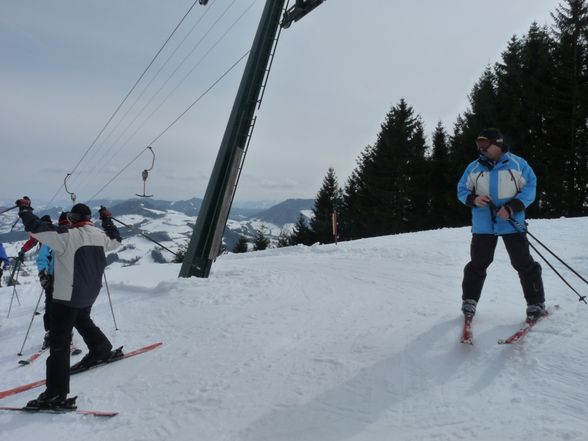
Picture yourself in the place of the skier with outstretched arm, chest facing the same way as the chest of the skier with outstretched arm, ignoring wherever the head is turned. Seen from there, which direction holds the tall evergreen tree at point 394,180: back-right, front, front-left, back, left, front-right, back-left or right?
right

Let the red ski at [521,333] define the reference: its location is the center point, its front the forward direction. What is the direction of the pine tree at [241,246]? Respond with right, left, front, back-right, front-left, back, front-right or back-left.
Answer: right

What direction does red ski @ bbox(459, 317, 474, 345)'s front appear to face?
toward the camera

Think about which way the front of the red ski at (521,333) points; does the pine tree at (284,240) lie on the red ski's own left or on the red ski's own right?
on the red ski's own right

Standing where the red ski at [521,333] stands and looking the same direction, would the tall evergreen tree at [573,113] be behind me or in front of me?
behind

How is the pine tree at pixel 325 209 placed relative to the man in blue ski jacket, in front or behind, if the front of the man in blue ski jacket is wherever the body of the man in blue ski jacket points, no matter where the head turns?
behind

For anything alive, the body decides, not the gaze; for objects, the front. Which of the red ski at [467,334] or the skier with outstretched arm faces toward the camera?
the red ski

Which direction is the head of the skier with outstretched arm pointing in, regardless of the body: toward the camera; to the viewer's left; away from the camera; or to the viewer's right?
away from the camera

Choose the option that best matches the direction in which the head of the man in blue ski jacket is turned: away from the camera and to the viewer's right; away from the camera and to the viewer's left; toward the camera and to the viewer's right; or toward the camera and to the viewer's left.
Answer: toward the camera and to the viewer's left

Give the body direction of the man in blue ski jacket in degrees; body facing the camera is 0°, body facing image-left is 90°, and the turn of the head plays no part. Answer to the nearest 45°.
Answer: approximately 0°

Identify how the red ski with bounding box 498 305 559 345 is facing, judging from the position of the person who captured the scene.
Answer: facing the viewer and to the left of the viewer

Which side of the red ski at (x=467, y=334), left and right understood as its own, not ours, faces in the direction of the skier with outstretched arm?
right

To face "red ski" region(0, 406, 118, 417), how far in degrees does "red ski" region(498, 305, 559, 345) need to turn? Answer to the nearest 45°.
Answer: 0° — it already faces it

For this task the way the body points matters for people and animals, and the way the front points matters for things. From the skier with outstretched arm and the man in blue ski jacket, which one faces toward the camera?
the man in blue ski jacket
